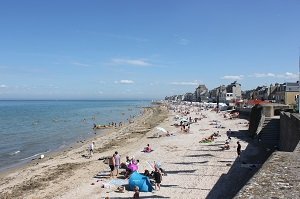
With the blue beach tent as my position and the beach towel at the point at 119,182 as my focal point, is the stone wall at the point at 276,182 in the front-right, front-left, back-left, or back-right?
back-left
